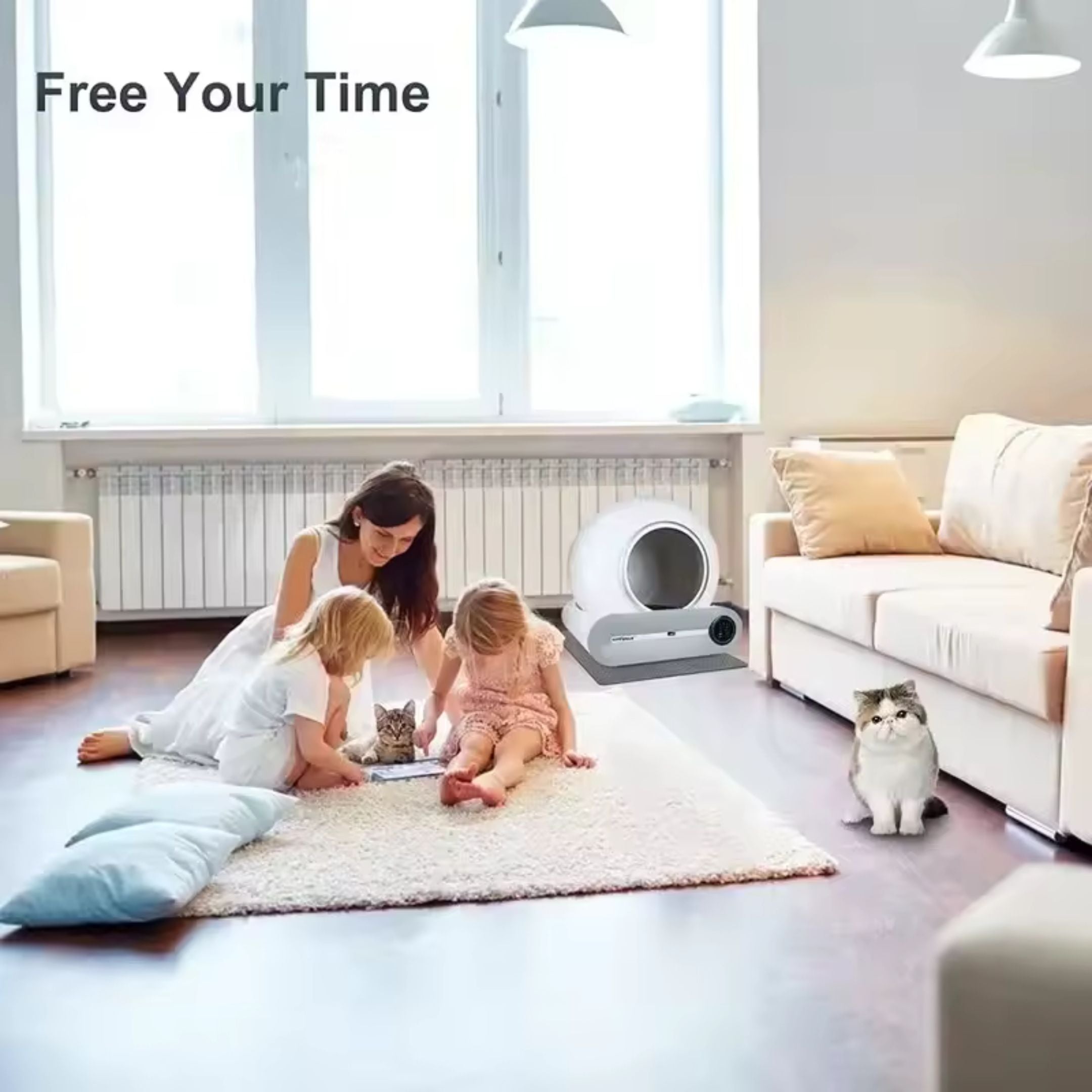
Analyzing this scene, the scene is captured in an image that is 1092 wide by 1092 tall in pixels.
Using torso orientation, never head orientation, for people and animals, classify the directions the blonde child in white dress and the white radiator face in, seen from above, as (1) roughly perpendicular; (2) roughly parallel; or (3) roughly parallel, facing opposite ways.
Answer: roughly perpendicular

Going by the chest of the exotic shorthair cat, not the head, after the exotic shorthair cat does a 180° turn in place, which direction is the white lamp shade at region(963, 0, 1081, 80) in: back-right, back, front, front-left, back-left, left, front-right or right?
front

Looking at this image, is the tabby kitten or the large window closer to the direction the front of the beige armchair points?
the tabby kitten

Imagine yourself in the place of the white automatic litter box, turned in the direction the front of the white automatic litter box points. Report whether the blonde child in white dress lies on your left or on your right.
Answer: on your right

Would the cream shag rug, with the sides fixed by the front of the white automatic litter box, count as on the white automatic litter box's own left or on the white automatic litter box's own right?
on the white automatic litter box's own right

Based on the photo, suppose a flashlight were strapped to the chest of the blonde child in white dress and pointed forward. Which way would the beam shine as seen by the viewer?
to the viewer's right

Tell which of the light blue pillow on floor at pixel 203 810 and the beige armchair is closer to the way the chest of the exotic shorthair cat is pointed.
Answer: the light blue pillow on floor

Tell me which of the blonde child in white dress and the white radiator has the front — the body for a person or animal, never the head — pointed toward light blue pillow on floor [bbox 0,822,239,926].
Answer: the white radiator
